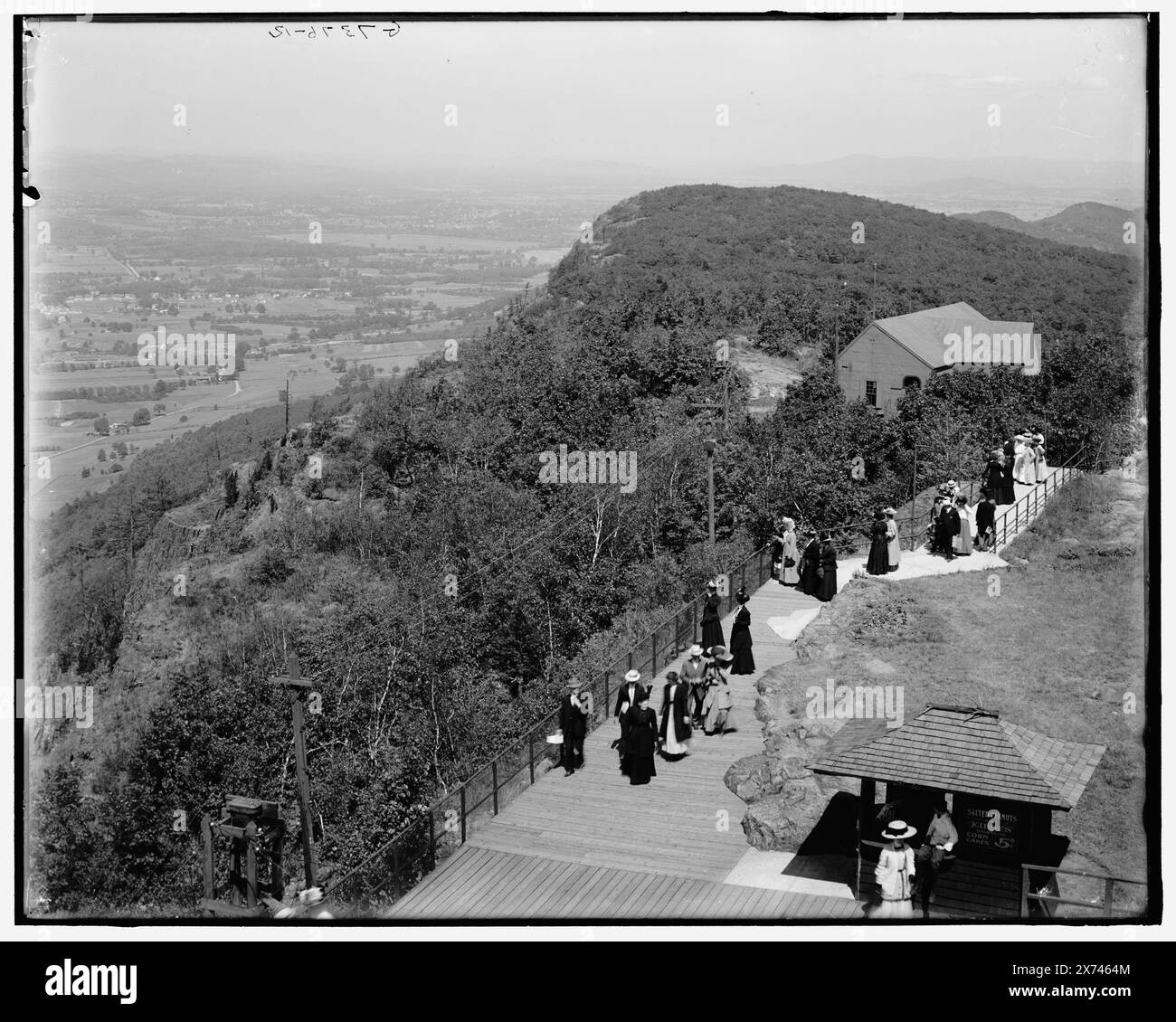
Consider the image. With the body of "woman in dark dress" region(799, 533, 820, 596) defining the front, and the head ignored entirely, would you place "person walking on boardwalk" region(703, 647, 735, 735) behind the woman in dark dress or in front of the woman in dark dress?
in front

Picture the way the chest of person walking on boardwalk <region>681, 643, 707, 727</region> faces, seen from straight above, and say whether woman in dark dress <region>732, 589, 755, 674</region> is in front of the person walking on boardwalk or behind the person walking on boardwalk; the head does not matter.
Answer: behind

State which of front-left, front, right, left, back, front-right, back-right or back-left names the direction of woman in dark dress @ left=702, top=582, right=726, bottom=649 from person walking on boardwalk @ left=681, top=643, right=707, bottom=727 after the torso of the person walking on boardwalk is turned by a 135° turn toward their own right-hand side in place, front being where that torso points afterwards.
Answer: front-right

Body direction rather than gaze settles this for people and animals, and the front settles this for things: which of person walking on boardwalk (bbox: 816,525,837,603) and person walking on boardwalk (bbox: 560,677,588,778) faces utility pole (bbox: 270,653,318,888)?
person walking on boardwalk (bbox: 816,525,837,603)

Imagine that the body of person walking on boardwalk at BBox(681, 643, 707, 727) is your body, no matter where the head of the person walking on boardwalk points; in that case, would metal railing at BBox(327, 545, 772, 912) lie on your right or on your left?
on your right

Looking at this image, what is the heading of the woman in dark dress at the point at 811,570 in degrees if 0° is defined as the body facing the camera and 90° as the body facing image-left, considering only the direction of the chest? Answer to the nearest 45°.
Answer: approximately 45°

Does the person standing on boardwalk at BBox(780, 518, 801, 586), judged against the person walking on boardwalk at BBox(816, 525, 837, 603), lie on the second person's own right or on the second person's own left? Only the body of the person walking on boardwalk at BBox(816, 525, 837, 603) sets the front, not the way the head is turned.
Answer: on the second person's own right

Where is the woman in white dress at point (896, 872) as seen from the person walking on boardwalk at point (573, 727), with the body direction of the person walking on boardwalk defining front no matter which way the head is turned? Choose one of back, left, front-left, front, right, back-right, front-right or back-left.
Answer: front-left

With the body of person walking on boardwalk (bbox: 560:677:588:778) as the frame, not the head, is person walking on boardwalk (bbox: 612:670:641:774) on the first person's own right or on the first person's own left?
on the first person's own left

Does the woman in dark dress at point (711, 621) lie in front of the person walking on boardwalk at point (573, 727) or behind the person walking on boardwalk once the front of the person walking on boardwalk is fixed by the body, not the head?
behind

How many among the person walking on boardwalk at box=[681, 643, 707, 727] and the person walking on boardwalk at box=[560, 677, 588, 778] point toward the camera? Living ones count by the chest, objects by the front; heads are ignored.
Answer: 2

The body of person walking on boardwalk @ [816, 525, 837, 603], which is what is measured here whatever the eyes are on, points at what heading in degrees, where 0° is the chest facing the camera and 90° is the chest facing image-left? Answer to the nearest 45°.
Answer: approximately 45°

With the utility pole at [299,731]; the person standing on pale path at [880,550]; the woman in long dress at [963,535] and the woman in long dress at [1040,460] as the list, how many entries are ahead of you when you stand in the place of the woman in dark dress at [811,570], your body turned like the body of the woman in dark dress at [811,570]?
1
